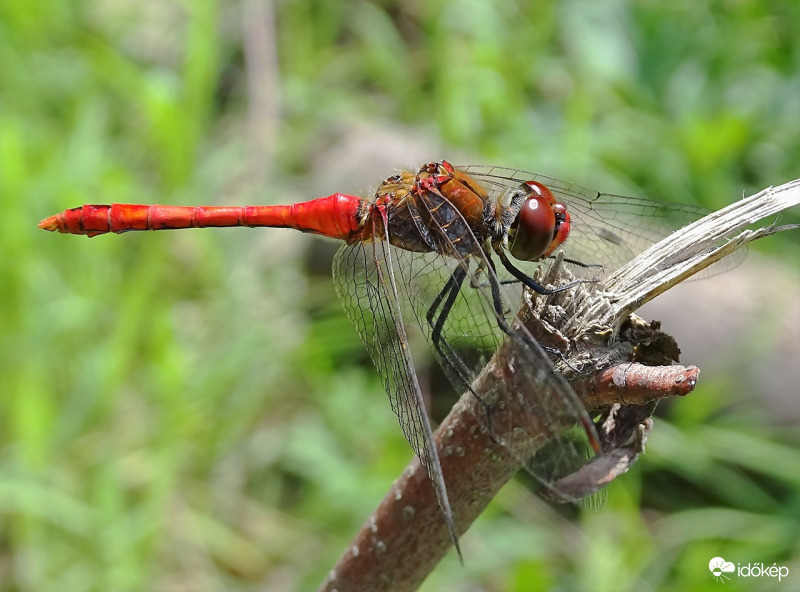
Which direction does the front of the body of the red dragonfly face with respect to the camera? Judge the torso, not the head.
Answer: to the viewer's right
